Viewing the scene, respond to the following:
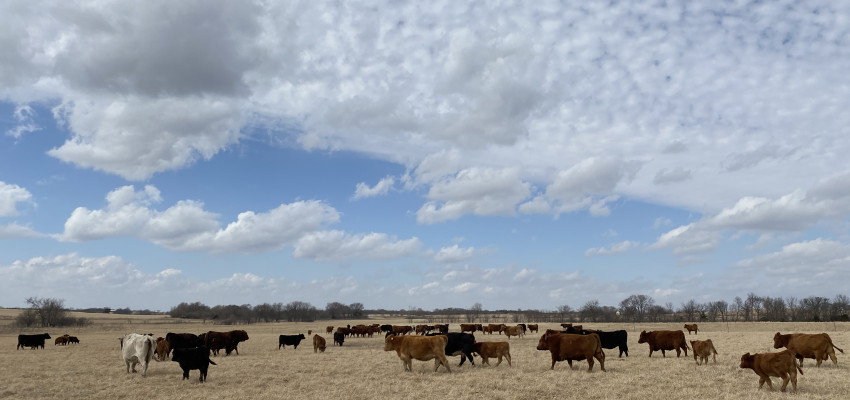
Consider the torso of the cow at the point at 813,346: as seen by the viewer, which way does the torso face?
to the viewer's left

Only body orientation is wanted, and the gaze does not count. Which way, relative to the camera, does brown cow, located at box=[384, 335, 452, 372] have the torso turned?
to the viewer's left

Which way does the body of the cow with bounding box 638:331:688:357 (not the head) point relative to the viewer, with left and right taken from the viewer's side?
facing to the left of the viewer

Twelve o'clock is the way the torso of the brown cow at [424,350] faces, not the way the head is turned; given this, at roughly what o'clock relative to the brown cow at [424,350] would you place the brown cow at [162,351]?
the brown cow at [162,351] is roughly at 1 o'clock from the brown cow at [424,350].

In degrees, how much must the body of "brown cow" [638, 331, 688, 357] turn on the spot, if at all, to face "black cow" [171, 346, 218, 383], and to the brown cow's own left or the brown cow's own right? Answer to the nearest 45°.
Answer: approximately 45° to the brown cow's own left

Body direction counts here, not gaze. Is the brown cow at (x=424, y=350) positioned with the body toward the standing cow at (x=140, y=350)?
yes

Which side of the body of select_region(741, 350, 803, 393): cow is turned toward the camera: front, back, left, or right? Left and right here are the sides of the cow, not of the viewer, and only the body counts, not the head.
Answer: left

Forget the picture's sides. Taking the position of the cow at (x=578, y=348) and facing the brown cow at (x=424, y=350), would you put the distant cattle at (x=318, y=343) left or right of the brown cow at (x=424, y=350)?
right
